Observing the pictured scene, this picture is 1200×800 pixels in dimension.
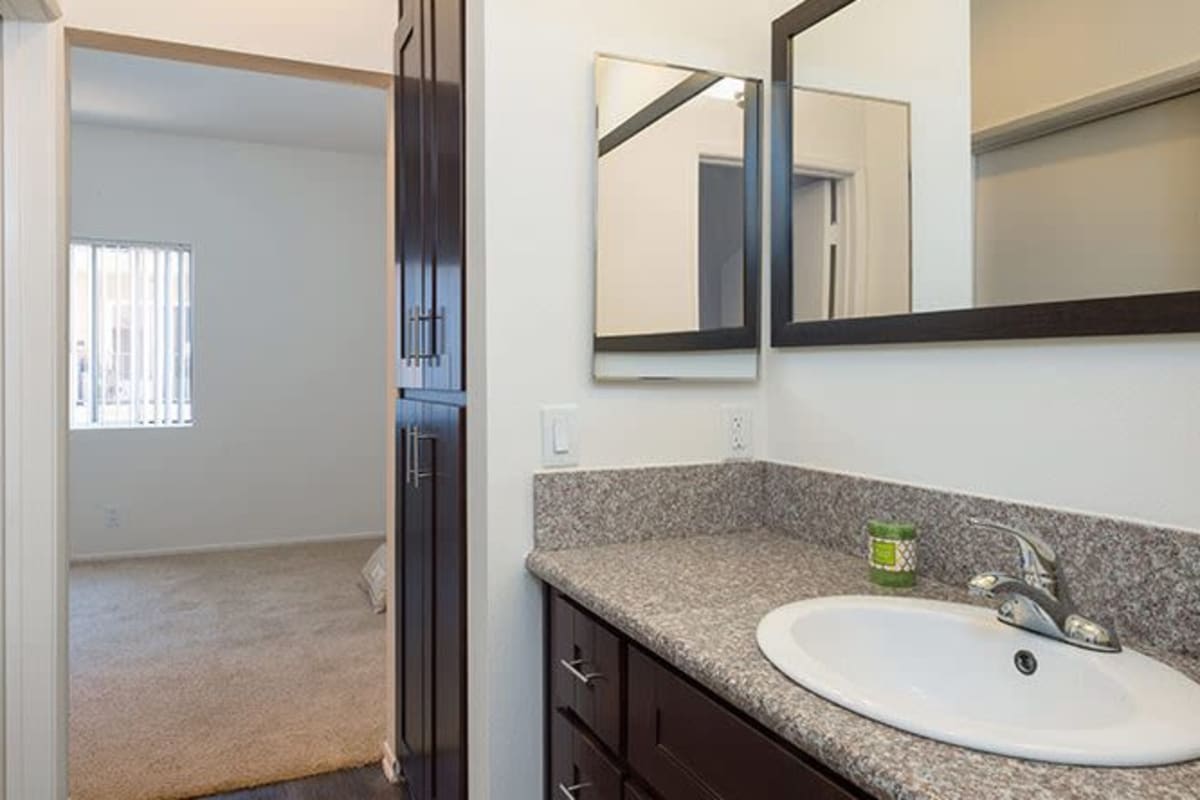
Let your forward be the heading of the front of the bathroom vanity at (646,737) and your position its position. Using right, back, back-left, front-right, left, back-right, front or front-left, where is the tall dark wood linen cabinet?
right

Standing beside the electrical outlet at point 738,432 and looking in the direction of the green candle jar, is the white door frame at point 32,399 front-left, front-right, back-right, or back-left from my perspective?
back-right

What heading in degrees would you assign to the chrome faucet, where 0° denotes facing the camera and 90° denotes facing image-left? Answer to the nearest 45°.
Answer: approximately 45°

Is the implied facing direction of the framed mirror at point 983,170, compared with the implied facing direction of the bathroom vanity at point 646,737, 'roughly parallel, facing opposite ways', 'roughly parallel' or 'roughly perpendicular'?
roughly parallel

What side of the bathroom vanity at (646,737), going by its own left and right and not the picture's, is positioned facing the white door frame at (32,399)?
right

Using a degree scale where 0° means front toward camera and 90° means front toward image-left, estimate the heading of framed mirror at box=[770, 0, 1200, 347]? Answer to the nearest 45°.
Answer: approximately 45°

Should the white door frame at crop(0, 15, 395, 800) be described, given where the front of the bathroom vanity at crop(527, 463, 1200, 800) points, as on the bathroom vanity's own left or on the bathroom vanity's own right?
on the bathroom vanity's own right

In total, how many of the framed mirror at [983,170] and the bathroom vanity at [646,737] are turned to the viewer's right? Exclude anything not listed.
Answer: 0

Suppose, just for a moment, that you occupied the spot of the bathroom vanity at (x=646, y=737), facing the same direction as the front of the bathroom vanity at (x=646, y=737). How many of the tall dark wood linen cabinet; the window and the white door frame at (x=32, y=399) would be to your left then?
0

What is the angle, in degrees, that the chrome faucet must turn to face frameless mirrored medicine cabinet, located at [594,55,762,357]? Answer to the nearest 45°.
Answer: approximately 90° to its right

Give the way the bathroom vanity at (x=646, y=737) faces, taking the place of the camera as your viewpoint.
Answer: facing the viewer and to the left of the viewer

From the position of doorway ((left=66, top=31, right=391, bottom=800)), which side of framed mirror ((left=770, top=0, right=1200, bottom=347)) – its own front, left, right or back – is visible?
right

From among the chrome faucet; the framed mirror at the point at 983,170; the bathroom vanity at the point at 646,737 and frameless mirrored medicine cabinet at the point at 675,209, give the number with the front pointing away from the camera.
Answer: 0

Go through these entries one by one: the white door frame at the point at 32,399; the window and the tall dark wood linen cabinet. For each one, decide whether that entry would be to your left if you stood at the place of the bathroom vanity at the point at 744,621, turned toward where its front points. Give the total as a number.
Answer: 0
